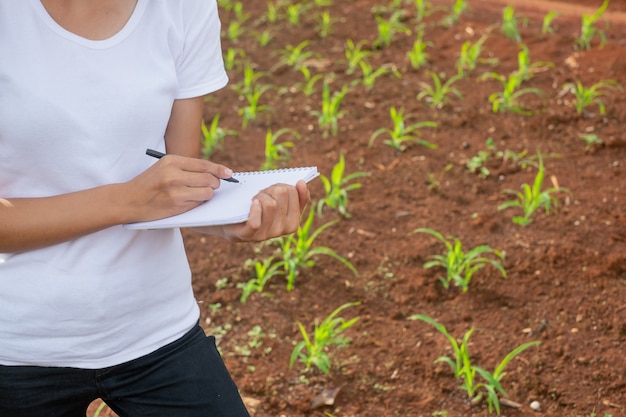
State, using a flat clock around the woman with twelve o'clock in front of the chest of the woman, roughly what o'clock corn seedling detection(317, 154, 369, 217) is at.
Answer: The corn seedling is roughly at 7 o'clock from the woman.

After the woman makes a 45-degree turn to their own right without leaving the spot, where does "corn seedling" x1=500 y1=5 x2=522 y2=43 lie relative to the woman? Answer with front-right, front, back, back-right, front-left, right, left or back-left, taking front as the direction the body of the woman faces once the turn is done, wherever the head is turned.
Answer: back

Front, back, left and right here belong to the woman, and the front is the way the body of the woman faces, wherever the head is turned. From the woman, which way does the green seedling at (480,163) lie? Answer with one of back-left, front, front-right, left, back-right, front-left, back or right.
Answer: back-left

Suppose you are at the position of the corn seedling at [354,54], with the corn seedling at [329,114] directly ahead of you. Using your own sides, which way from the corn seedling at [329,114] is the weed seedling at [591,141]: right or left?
left

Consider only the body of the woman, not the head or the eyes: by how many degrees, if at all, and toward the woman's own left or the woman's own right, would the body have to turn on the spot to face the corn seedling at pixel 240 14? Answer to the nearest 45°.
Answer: approximately 180°

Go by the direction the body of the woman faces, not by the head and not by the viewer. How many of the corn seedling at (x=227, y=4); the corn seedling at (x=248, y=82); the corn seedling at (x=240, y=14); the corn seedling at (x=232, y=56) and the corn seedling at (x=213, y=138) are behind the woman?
5

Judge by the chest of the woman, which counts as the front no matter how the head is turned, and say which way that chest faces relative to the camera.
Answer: toward the camera

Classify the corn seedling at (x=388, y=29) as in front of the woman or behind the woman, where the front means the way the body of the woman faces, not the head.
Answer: behind

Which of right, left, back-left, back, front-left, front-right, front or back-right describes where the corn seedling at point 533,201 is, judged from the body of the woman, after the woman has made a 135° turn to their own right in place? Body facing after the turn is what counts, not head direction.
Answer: right

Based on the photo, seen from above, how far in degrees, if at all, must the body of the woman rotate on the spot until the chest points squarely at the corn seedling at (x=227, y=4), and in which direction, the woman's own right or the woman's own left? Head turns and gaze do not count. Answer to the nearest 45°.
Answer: approximately 180°

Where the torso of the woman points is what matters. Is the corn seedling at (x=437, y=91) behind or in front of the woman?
behind

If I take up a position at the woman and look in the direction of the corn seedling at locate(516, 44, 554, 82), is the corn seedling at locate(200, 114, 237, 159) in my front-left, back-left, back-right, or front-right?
front-left

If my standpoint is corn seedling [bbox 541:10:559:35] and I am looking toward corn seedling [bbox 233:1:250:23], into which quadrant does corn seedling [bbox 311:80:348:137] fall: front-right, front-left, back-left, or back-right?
front-left

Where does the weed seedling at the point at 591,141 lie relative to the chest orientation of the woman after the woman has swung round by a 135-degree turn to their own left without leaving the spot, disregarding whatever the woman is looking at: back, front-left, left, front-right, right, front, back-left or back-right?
front

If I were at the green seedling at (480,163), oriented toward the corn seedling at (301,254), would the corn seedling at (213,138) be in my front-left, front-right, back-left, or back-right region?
front-right

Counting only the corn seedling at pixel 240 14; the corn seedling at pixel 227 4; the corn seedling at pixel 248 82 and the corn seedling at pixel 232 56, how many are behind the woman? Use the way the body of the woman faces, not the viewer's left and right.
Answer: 4

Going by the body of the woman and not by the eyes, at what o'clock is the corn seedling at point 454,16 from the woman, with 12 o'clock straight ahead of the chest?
The corn seedling is roughly at 7 o'clock from the woman.

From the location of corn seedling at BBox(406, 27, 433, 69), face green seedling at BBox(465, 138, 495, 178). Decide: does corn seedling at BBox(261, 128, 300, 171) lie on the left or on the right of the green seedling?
right

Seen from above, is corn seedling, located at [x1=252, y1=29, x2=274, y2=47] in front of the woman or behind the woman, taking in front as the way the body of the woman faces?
behind
